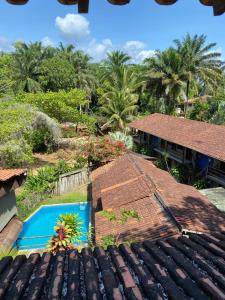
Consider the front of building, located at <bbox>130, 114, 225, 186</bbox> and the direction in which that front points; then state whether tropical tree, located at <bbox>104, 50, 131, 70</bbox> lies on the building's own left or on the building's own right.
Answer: on the building's own right

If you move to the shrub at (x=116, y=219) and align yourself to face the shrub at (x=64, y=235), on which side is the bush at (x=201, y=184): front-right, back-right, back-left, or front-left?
back-right

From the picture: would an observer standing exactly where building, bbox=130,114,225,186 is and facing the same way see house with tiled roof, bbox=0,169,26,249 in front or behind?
in front

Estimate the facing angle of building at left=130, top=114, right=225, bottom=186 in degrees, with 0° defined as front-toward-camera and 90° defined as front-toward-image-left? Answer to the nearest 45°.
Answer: approximately 45°

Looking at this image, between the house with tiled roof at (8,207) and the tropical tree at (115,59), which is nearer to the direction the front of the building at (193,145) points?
the house with tiled roof

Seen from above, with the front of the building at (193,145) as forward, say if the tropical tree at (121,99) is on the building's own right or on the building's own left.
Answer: on the building's own right

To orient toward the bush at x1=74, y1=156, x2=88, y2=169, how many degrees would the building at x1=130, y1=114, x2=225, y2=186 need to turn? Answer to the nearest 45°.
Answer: approximately 45° to its right

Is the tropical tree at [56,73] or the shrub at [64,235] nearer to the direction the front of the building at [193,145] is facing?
the shrub

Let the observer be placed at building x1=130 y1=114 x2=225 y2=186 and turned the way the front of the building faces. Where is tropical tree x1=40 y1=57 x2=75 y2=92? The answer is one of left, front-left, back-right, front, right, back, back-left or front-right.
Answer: right

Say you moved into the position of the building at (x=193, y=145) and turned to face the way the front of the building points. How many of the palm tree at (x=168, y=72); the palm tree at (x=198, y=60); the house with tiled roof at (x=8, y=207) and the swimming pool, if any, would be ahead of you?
2

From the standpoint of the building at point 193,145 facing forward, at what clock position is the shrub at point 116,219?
The shrub is roughly at 11 o'clock from the building.

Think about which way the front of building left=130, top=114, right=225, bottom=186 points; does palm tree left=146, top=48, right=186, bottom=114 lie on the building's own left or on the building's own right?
on the building's own right

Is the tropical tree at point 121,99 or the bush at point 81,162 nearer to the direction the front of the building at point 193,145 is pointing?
the bush

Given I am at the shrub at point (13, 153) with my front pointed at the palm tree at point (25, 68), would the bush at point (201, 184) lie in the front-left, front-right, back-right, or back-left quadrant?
back-right

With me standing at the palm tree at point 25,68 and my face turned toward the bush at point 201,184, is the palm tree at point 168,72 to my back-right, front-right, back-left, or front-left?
front-left

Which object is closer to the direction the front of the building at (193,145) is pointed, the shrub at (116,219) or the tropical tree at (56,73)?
the shrub
